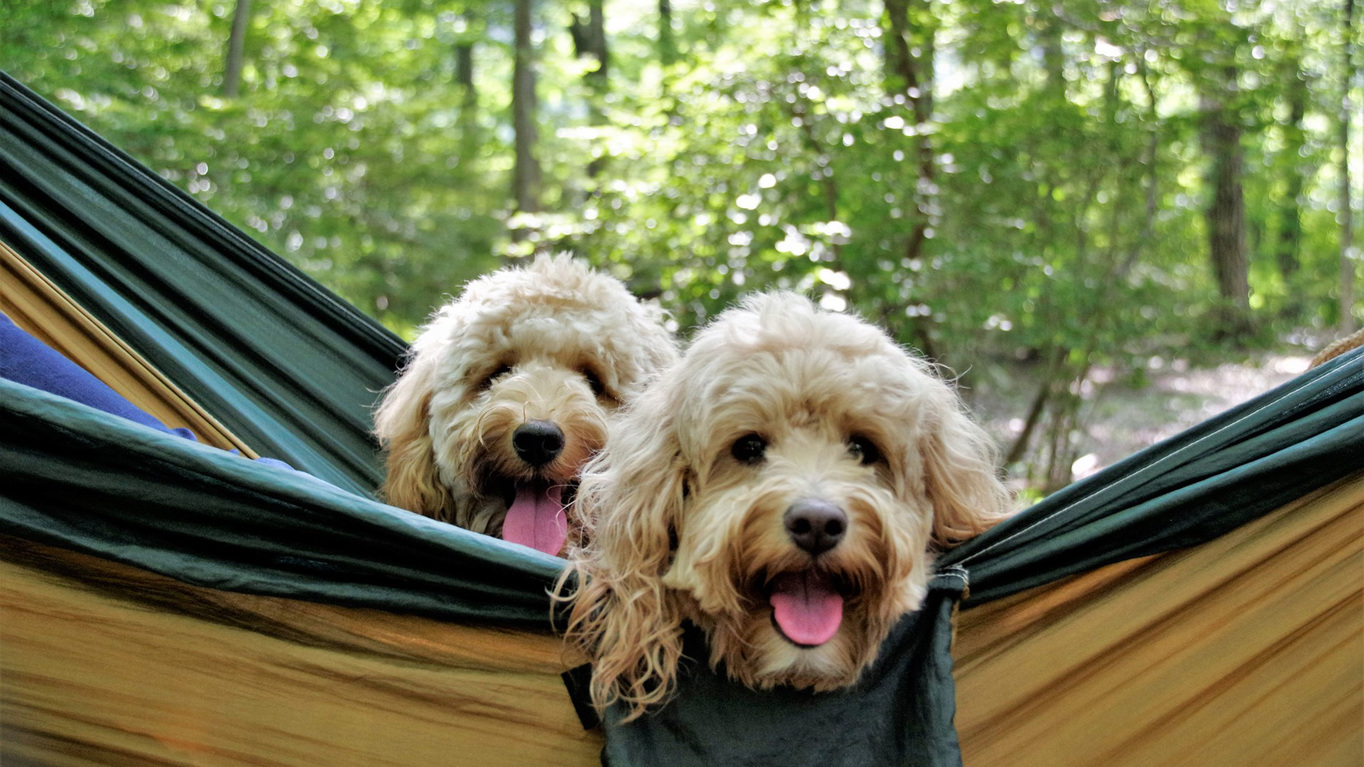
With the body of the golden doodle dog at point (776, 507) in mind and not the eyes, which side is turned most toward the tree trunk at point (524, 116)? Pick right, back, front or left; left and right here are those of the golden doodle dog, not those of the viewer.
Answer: back

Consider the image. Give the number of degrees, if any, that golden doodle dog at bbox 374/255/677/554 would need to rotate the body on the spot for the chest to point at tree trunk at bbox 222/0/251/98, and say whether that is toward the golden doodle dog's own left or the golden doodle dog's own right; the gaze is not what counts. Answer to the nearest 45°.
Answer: approximately 180°

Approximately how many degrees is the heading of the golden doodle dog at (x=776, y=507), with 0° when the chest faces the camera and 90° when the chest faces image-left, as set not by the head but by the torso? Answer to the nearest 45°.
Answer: approximately 0°

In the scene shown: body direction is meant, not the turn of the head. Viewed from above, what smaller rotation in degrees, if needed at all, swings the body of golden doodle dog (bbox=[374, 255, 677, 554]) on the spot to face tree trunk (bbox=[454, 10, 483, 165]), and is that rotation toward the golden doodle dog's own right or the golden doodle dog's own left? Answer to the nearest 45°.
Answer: approximately 180°

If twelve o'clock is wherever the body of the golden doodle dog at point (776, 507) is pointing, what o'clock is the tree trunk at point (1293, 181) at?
The tree trunk is roughly at 7 o'clock from the golden doodle dog.

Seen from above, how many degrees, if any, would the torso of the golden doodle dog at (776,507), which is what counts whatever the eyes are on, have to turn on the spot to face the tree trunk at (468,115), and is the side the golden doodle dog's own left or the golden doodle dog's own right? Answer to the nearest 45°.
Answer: approximately 180°

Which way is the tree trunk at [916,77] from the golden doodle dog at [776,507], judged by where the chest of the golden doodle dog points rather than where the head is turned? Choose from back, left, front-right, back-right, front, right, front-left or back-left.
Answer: back

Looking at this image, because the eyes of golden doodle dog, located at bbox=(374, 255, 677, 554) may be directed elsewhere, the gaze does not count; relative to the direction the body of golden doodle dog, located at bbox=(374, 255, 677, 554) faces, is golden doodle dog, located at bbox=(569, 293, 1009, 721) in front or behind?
in front

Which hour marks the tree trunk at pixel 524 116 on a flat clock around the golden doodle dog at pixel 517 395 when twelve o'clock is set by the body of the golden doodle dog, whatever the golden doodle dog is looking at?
The tree trunk is roughly at 6 o'clock from the golden doodle dog.

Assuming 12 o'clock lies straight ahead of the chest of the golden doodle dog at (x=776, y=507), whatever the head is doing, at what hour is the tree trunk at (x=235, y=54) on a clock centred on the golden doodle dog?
The tree trunk is roughly at 5 o'clock from the golden doodle dog.

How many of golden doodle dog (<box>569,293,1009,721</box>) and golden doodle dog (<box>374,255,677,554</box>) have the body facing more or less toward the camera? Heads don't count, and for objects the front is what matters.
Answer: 2
